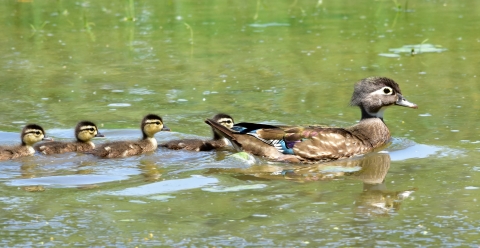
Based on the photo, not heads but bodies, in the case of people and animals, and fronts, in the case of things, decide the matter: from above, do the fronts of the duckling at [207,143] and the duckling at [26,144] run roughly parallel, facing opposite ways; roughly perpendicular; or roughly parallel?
roughly parallel

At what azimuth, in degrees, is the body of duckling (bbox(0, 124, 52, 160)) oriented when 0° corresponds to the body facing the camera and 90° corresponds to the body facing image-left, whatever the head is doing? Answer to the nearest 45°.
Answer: approximately 270°

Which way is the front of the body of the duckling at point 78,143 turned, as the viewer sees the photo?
to the viewer's right

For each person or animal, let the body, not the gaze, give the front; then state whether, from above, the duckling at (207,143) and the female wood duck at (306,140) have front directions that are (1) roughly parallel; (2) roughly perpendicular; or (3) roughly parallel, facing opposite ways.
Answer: roughly parallel

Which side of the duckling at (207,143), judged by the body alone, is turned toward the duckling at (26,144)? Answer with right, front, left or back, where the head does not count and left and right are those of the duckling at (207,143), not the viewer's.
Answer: back

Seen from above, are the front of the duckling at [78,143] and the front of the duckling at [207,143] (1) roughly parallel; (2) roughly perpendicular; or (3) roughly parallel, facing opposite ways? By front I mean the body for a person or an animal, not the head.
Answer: roughly parallel

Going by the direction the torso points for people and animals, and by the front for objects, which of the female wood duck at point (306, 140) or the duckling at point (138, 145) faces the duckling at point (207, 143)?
the duckling at point (138, 145)

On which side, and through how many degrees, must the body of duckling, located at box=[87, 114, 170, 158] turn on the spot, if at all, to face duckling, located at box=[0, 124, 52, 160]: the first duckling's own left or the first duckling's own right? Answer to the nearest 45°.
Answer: approximately 180°

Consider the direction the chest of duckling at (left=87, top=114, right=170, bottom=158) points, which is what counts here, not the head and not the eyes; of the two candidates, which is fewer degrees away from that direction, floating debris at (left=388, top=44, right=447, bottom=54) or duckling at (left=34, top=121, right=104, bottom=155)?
the floating debris

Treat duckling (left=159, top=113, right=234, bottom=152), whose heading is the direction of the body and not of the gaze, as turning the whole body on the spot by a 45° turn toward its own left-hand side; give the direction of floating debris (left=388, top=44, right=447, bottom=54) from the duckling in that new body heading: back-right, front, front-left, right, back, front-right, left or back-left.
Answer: front

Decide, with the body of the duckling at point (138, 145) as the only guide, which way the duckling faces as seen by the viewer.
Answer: to the viewer's right

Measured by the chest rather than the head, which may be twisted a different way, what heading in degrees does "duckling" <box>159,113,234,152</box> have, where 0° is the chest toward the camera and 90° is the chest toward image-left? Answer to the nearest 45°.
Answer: approximately 270°

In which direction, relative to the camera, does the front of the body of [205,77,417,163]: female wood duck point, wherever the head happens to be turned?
to the viewer's right
